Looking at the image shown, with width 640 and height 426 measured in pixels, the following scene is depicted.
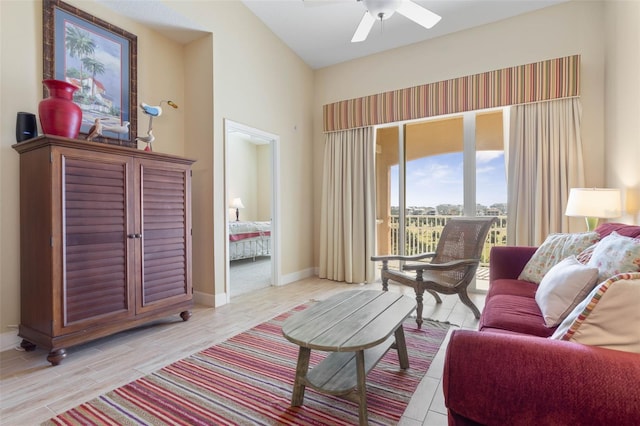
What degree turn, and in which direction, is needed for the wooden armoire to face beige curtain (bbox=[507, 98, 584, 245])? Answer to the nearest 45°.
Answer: approximately 45° to its left

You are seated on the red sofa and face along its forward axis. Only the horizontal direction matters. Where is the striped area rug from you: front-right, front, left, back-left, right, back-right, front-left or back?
front

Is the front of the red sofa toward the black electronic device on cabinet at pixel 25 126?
yes

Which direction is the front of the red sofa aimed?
to the viewer's left

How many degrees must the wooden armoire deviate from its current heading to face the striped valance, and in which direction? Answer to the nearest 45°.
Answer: approximately 45° to its left

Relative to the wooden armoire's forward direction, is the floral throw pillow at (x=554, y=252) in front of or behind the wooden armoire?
in front

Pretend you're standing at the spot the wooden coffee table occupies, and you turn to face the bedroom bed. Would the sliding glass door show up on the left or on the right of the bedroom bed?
right

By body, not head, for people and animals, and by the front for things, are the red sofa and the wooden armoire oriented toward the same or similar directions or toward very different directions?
very different directions

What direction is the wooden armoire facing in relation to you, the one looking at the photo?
facing the viewer and to the right of the viewer

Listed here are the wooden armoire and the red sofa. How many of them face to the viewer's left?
1

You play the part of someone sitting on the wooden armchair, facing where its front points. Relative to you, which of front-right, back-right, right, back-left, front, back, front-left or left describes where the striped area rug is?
front

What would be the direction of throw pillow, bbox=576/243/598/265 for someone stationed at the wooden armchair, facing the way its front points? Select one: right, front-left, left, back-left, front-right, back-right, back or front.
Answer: left

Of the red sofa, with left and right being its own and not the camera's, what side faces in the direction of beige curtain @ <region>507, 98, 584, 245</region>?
right

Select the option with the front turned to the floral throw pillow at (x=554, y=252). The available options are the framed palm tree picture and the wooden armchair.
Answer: the framed palm tree picture

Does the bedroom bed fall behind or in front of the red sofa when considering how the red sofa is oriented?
in front

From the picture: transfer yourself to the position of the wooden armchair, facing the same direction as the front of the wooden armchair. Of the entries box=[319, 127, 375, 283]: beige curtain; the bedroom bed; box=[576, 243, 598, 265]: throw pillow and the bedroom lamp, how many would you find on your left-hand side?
1

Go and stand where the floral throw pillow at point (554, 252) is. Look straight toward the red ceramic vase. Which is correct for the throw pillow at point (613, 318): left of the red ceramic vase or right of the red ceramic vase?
left

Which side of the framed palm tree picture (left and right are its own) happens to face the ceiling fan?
front

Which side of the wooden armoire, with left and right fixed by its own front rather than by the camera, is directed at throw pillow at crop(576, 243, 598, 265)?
front

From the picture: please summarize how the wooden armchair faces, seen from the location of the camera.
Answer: facing the viewer and to the left of the viewer
